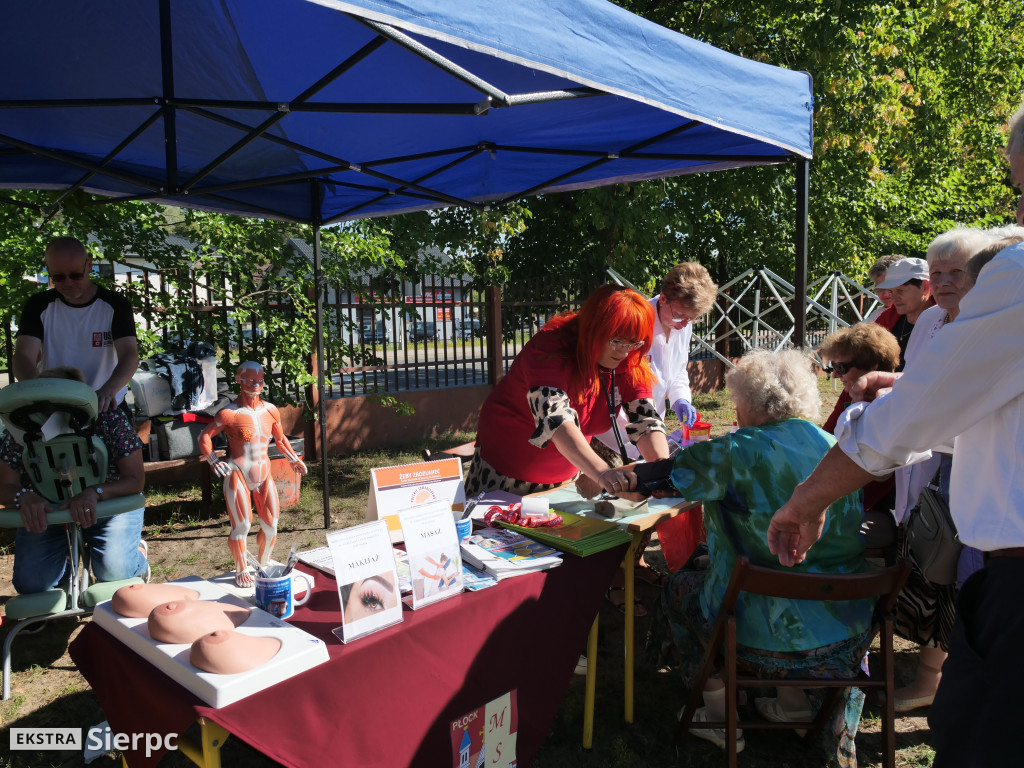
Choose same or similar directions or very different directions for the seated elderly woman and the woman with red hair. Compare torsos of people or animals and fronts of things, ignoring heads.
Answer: very different directions

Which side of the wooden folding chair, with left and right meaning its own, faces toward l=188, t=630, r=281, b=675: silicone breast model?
left

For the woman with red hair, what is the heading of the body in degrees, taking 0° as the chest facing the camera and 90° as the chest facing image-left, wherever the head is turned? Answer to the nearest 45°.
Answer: approximately 315°

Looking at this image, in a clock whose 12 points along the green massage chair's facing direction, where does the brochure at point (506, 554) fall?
The brochure is roughly at 11 o'clock from the green massage chair.

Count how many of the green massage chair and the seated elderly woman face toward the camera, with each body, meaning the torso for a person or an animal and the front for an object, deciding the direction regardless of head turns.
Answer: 1

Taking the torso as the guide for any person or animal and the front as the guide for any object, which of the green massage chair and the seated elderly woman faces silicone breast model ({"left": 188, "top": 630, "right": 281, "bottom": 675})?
the green massage chair

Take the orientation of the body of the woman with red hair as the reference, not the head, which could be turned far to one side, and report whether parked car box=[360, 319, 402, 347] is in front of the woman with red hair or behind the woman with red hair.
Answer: behind

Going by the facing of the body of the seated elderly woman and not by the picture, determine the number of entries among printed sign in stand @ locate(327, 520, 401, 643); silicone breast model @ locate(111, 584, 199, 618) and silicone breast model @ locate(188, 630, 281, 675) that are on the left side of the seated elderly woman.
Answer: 3

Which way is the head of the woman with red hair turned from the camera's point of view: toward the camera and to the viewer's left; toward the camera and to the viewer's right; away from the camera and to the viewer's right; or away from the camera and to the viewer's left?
toward the camera and to the viewer's right

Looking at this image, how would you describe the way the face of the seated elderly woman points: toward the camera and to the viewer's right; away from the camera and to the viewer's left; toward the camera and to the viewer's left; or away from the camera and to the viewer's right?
away from the camera and to the viewer's left

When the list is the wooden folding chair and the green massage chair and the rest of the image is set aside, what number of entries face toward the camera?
1

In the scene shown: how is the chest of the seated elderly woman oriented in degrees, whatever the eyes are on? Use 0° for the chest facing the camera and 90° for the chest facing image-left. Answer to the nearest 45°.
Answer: approximately 135°
